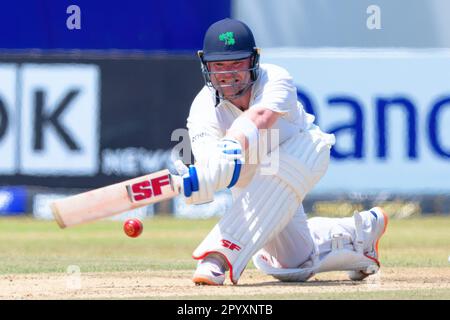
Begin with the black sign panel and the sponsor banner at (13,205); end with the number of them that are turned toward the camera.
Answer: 2

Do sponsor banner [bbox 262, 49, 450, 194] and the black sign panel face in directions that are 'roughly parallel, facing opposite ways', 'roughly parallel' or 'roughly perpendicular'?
roughly parallel

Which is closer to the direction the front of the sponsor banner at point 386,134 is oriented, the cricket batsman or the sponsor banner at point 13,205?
the cricket batsman

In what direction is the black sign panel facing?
toward the camera

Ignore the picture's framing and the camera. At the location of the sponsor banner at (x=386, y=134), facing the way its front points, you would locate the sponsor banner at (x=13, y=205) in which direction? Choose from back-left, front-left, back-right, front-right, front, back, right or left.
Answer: right

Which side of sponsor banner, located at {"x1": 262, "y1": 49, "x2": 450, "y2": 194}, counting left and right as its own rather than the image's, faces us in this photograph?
front

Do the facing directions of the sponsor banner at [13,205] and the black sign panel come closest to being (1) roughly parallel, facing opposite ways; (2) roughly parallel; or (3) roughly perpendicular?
roughly parallel

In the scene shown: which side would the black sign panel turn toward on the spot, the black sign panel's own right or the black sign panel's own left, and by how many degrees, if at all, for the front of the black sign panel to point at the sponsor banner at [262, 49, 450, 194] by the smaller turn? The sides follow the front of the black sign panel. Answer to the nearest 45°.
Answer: approximately 90° to the black sign panel's own left

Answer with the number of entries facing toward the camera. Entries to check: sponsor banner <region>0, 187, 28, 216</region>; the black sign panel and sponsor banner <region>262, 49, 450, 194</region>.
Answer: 3

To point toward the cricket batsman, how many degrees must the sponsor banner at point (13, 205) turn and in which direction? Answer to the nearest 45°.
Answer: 0° — it already faces them

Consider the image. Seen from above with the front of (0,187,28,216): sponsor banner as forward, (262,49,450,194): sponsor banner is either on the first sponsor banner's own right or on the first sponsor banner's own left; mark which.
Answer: on the first sponsor banner's own left

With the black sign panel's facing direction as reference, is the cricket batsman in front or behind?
in front

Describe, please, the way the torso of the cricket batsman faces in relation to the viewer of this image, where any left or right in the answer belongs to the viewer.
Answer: facing the viewer and to the left of the viewer
